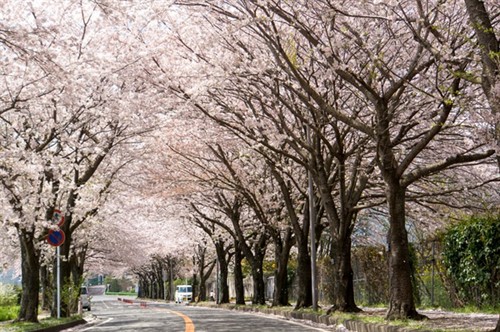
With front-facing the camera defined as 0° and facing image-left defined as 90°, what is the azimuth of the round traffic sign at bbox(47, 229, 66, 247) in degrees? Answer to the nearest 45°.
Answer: approximately 0°

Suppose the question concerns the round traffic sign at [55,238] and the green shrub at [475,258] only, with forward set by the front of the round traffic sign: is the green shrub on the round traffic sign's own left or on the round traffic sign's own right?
on the round traffic sign's own left

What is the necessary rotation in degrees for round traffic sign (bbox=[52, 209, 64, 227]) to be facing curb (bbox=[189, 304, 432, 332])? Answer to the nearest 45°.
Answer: approximately 45° to its left

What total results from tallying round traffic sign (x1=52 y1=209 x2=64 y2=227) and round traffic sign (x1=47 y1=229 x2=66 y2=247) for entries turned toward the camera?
2

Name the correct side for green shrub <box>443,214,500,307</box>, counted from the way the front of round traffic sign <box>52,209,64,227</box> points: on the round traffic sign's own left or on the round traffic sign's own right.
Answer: on the round traffic sign's own left
